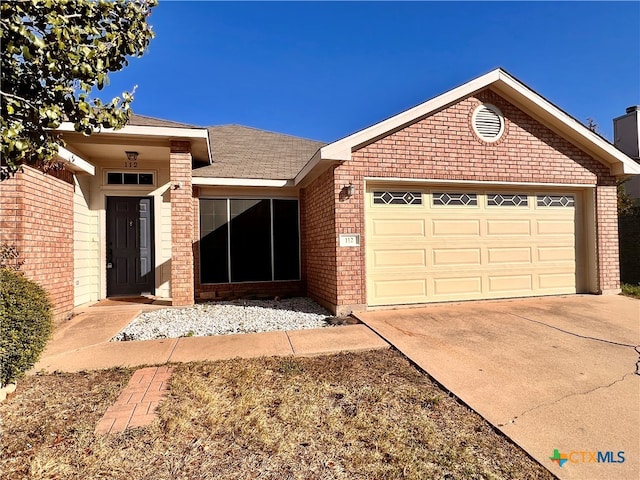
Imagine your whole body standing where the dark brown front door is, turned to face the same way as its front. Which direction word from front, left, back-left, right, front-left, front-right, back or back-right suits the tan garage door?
front-left

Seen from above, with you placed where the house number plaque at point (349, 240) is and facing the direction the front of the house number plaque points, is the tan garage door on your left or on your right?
on your left

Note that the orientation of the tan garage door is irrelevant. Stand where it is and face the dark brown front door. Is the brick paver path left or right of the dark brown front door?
left

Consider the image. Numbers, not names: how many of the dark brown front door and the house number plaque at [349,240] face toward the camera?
2

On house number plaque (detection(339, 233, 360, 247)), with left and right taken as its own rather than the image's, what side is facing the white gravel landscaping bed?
right

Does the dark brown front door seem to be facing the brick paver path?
yes

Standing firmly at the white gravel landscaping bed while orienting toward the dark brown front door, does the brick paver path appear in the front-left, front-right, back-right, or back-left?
back-left

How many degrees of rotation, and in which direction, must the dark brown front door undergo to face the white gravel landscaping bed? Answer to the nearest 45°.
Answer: approximately 45° to its left

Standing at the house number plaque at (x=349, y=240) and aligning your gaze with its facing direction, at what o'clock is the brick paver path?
The brick paver path is roughly at 1 o'clock from the house number plaque.

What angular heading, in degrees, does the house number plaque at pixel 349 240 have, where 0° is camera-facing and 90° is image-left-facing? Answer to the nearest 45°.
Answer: approximately 0°

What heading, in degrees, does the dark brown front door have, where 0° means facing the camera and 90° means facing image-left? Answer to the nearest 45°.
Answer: approximately 0°
